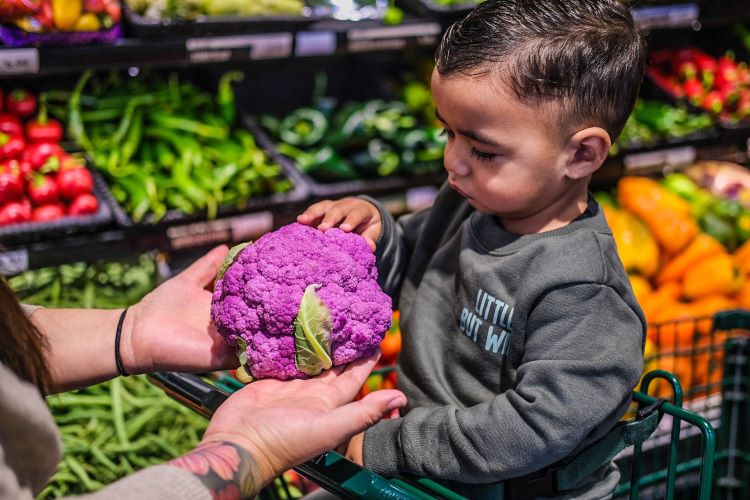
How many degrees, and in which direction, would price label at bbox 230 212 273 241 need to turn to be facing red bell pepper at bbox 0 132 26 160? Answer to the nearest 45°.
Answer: approximately 90° to its right

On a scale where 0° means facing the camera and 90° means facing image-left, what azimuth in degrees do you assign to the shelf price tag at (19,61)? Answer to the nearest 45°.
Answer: approximately 0°

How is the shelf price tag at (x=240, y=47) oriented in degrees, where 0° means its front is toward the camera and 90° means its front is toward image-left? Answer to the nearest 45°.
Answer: approximately 0°

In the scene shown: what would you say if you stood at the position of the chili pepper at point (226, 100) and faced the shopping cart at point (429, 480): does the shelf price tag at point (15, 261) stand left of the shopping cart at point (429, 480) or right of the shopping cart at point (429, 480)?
right

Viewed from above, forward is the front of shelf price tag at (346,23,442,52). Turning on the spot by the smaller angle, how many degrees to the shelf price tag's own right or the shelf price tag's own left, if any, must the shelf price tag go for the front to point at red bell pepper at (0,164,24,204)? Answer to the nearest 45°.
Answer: approximately 45° to the shelf price tag's own right
